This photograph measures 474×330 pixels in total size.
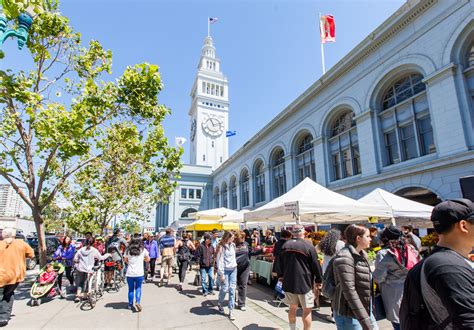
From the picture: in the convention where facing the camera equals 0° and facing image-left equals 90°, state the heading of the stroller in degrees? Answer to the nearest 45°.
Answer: approximately 45°

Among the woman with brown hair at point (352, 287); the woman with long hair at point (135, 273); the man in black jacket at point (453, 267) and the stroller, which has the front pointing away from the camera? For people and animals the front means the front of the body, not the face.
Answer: the woman with long hair at point (135, 273)

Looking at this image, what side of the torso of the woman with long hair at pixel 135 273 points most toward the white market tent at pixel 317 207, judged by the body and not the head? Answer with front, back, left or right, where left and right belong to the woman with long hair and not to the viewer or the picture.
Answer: right

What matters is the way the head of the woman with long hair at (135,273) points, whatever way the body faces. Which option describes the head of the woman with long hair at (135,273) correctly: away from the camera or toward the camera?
away from the camera

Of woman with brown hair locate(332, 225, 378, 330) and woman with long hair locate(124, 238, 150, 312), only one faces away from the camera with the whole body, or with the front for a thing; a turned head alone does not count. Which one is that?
woman with long hair locate(124, 238, 150, 312)

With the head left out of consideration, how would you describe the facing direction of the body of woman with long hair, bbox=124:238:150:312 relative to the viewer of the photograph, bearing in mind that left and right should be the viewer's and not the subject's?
facing away from the viewer

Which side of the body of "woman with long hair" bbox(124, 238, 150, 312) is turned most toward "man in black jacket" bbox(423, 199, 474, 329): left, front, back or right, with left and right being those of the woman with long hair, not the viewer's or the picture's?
back

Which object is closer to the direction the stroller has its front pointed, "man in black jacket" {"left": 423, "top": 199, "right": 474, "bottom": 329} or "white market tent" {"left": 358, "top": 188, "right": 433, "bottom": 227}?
the man in black jacket

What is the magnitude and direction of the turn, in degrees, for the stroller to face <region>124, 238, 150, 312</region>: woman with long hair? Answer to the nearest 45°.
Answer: approximately 90° to its left
